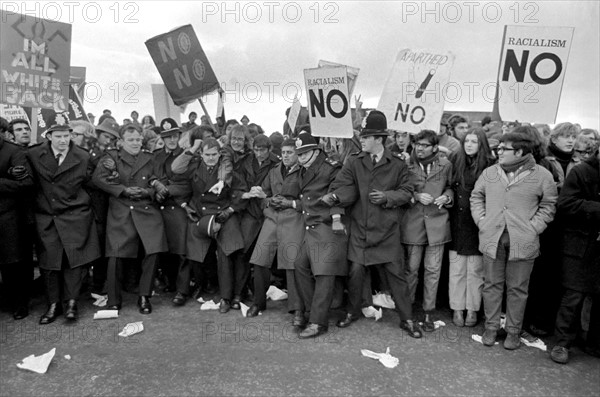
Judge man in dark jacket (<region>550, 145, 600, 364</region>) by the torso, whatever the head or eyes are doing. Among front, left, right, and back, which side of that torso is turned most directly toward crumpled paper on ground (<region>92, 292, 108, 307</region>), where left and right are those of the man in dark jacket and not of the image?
right

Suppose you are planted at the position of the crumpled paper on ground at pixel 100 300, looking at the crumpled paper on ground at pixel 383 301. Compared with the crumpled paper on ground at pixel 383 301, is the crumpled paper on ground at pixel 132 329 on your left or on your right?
right

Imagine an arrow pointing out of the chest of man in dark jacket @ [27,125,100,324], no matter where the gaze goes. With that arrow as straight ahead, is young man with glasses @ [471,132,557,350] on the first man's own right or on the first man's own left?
on the first man's own left

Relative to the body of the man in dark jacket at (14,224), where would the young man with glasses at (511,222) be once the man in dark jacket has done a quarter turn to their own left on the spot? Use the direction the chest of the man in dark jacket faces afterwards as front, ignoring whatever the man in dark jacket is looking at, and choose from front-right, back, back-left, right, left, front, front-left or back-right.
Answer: front-right

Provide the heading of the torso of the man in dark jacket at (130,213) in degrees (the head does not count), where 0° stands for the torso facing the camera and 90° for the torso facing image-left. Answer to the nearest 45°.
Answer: approximately 0°

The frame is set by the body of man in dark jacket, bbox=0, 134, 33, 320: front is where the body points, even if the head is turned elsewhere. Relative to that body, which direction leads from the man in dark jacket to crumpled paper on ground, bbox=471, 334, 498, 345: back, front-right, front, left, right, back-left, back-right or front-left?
front-left

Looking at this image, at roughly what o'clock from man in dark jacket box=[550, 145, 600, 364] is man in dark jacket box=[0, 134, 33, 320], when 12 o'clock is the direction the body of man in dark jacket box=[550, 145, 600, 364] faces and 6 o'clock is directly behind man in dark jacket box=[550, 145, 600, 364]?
man in dark jacket box=[0, 134, 33, 320] is roughly at 2 o'clock from man in dark jacket box=[550, 145, 600, 364].

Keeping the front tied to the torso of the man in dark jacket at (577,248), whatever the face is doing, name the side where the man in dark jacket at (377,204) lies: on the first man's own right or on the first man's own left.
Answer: on the first man's own right
